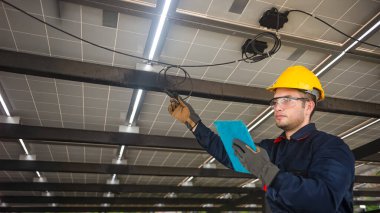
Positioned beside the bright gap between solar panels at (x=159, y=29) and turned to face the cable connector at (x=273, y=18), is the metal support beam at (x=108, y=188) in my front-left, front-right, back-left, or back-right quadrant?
back-left

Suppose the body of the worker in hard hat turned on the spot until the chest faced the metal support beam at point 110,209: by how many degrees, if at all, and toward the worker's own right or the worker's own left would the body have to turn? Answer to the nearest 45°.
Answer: approximately 90° to the worker's own right

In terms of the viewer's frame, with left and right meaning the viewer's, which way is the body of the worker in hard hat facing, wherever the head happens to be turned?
facing the viewer and to the left of the viewer

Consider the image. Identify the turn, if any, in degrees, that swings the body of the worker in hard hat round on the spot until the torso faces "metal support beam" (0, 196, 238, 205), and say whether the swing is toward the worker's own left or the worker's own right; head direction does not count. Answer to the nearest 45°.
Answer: approximately 90° to the worker's own right

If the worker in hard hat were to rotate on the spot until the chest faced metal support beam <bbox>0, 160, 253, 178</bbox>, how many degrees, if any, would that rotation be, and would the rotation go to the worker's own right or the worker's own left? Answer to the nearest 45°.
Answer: approximately 90° to the worker's own right

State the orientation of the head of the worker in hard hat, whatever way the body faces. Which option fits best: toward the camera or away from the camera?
toward the camera

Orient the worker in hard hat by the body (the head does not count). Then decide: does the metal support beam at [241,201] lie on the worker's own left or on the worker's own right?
on the worker's own right

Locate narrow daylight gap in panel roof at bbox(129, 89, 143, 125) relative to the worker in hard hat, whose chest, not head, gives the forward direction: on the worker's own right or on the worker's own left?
on the worker's own right

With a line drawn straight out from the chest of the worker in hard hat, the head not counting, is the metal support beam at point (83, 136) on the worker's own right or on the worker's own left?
on the worker's own right
